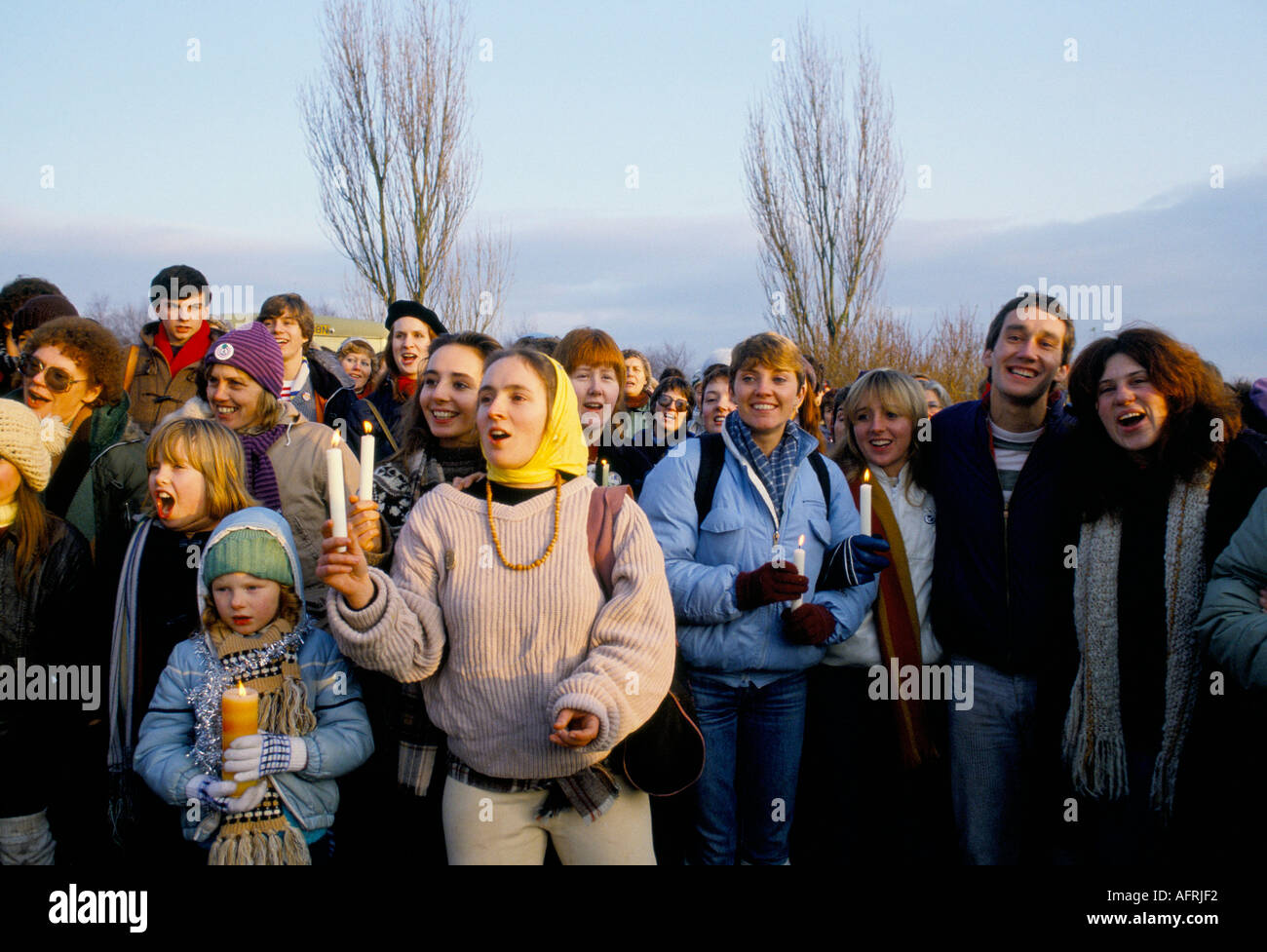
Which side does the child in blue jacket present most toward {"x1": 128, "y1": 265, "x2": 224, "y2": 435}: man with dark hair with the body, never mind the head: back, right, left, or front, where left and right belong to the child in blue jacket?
back

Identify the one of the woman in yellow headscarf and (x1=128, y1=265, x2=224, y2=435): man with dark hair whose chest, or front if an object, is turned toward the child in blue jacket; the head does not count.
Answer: the man with dark hair

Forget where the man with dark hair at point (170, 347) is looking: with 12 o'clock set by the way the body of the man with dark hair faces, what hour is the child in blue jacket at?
The child in blue jacket is roughly at 12 o'clock from the man with dark hair.

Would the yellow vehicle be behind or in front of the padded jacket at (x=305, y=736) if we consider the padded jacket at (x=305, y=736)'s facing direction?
behind

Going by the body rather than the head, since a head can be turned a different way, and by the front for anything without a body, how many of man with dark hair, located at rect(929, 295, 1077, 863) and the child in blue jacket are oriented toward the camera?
2

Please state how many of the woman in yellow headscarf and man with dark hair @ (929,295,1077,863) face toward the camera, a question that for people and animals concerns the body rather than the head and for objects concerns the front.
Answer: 2

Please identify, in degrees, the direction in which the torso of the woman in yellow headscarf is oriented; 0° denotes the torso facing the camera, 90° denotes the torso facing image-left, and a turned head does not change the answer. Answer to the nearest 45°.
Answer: approximately 0°
